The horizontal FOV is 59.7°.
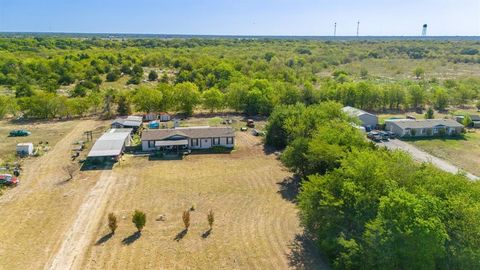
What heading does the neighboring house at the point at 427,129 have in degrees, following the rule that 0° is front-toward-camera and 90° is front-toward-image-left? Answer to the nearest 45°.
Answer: approximately 0°

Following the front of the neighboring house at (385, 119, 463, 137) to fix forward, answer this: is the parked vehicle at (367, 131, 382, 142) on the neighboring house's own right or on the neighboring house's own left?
on the neighboring house's own right

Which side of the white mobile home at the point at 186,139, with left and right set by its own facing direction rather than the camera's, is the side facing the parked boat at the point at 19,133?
right

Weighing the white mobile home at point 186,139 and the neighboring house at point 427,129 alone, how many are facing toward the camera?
2

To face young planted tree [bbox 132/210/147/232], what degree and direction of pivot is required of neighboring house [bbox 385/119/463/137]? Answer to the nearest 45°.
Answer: approximately 45° to its right

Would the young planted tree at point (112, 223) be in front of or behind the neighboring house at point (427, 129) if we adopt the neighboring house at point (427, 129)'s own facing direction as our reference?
in front

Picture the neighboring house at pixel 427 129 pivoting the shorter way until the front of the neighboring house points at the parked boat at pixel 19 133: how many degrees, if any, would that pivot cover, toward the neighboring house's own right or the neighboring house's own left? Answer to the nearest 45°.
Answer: approximately 45° to the neighboring house's own right

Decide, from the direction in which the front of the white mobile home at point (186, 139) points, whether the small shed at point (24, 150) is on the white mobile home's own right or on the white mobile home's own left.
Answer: on the white mobile home's own right

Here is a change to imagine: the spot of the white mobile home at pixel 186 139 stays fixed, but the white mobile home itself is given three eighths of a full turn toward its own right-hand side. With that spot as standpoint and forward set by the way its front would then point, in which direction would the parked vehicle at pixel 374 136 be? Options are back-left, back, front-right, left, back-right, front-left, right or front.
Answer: back-right

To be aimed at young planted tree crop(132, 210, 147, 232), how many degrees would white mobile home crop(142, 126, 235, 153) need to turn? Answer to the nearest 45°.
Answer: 0° — it already faces it

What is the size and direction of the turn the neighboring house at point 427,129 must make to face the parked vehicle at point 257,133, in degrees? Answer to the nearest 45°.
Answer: approximately 45° to its right

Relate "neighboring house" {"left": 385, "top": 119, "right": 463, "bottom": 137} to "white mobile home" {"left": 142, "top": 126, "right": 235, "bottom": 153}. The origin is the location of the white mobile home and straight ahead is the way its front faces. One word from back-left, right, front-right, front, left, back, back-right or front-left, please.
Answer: left
